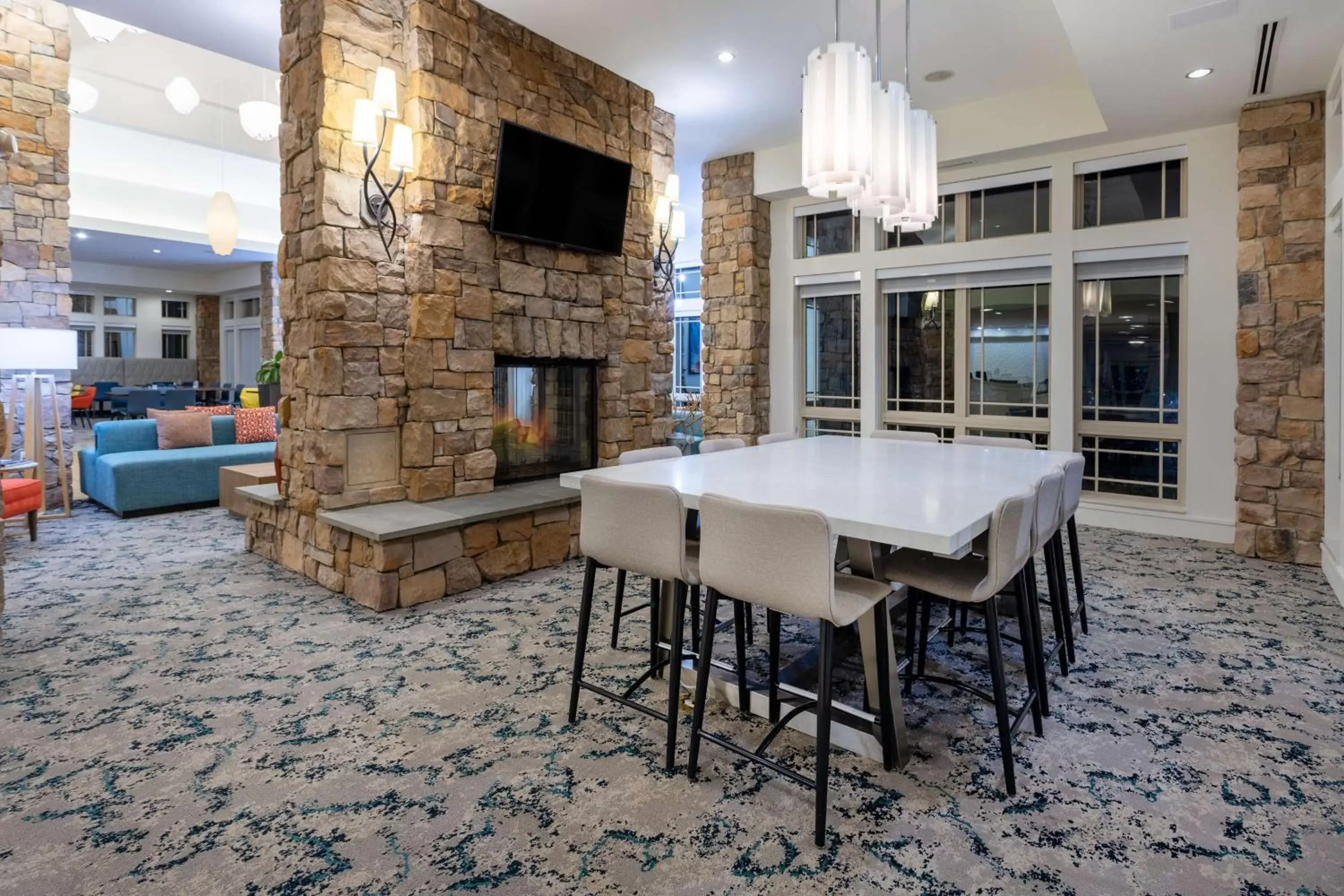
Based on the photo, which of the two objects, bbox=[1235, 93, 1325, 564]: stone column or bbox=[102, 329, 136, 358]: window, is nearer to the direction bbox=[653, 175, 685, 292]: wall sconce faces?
the stone column

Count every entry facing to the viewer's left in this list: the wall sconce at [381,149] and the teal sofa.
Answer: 0

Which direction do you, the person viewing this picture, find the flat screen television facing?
facing the viewer and to the right of the viewer

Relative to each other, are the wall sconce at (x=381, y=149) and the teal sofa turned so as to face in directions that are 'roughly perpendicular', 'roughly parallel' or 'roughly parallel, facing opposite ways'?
roughly parallel

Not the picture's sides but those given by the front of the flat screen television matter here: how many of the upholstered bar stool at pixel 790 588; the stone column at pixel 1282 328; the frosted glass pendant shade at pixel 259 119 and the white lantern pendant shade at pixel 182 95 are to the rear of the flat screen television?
2

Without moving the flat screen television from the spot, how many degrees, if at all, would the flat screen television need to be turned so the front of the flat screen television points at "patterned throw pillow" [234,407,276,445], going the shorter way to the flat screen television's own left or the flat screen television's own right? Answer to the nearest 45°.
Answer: approximately 180°

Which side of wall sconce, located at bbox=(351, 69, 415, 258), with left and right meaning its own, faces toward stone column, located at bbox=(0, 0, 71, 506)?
back

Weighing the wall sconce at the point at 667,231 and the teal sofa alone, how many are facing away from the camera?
0

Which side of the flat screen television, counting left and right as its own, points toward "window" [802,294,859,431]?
left
